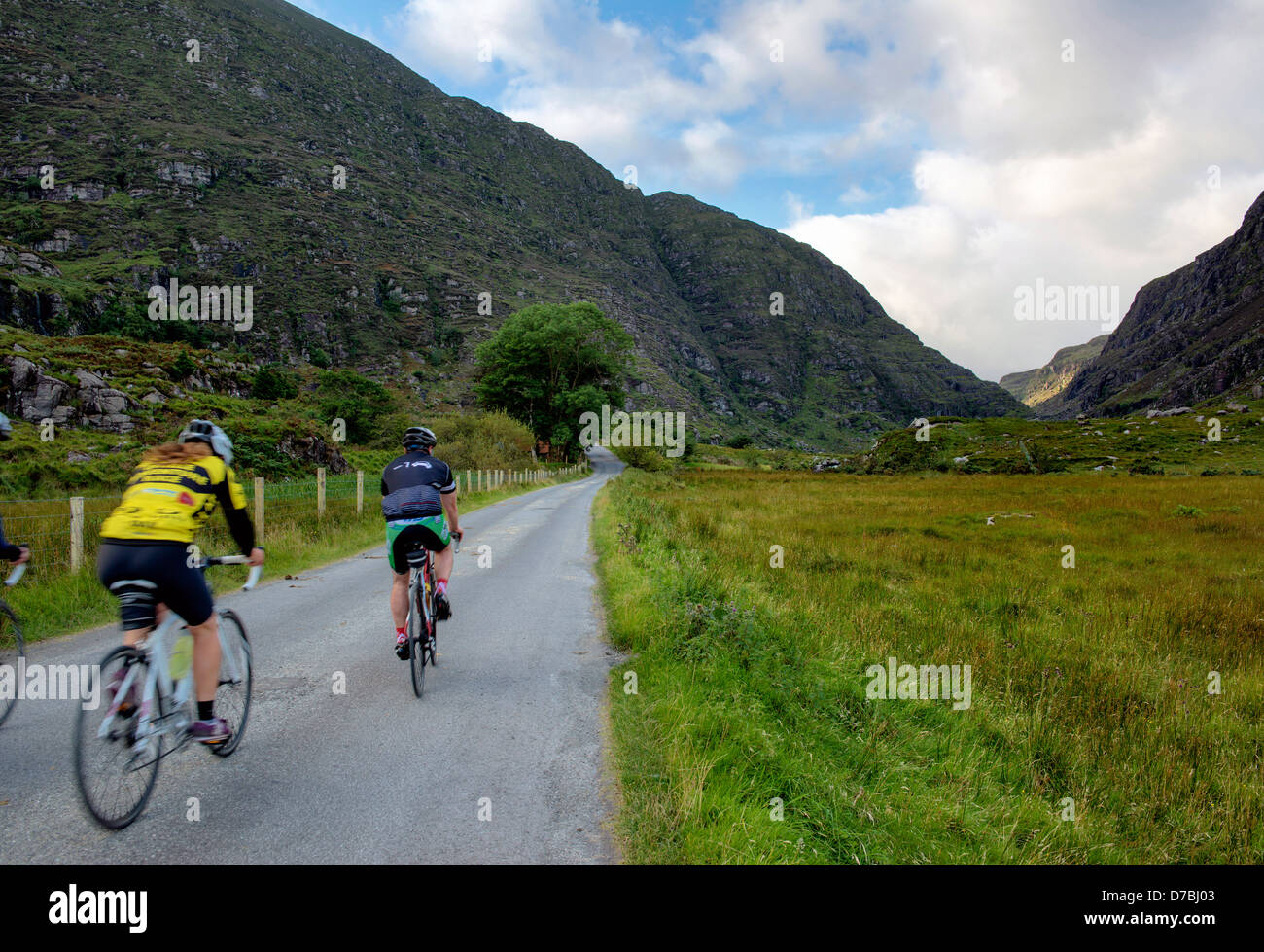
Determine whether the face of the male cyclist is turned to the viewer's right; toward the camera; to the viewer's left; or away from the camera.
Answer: away from the camera

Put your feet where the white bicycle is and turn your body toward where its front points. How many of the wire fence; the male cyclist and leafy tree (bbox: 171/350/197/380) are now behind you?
0

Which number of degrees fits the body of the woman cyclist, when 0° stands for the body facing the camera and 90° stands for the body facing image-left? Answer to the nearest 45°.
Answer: approximately 225°

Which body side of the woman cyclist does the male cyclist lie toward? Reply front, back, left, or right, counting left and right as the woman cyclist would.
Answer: front

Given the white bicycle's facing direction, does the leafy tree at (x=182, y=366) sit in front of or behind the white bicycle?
in front

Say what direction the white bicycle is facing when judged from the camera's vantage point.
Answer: facing away from the viewer and to the right of the viewer

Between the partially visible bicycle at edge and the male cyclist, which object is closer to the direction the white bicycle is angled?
the male cyclist

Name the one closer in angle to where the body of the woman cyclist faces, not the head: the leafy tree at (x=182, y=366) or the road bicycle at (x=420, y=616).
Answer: the road bicycle

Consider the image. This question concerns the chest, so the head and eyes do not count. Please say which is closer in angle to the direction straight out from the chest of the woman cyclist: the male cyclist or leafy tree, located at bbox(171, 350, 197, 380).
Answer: the male cyclist

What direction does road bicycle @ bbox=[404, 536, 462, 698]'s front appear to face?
away from the camera

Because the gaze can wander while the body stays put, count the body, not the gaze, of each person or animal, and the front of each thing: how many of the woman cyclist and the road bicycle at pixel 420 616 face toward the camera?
0

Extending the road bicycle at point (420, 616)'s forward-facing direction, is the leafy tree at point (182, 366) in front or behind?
in front

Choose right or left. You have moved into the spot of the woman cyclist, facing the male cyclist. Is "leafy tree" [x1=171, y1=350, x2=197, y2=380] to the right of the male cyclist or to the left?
left

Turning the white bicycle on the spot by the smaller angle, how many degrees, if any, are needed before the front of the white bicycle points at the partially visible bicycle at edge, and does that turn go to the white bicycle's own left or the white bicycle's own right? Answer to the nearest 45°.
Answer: approximately 45° to the white bicycle's own left

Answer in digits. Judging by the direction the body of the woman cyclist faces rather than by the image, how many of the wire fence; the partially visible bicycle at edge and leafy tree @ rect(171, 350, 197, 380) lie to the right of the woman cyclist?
0
